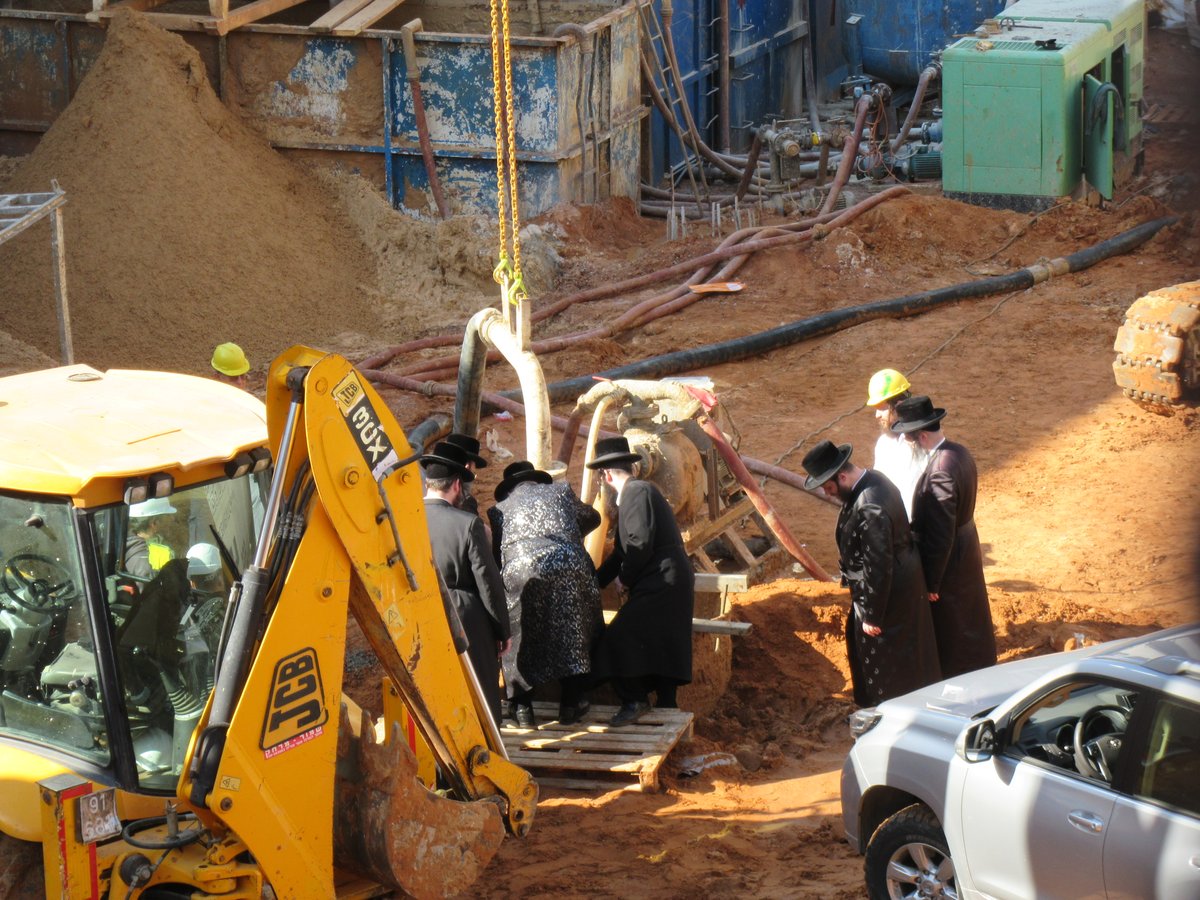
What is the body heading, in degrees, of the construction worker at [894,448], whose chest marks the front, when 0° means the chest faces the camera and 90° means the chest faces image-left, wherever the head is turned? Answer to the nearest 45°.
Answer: approximately 45°

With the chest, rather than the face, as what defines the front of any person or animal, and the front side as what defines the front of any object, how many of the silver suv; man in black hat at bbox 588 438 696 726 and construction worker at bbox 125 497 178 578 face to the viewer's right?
1

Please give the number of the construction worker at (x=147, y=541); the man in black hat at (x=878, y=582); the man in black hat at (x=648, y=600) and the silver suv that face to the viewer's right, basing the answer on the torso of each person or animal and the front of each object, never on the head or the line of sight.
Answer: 1

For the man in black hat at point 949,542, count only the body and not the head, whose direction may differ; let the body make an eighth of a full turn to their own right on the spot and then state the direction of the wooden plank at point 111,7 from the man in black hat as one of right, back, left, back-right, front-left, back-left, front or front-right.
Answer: front

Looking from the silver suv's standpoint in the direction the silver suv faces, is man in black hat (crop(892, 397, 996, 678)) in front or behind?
in front

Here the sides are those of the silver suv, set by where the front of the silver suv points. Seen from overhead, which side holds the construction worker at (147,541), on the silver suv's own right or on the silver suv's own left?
on the silver suv's own left

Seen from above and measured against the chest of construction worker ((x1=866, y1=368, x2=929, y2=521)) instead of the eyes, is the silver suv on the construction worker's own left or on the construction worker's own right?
on the construction worker's own left

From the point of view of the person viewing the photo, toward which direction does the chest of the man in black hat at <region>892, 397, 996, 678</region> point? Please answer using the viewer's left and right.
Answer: facing to the left of the viewer

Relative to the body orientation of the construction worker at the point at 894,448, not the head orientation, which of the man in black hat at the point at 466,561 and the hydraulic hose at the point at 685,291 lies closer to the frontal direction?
the man in black hat

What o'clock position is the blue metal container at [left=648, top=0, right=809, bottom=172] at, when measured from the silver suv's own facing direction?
The blue metal container is roughly at 1 o'clock from the silver suv.

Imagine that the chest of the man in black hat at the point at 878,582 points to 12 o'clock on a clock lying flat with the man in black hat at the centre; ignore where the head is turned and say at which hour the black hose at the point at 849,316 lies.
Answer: The black hose is roughly at 3 o'clock from the man in black hat.

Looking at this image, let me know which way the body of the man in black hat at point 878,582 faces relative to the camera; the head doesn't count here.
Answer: to the viewer's left

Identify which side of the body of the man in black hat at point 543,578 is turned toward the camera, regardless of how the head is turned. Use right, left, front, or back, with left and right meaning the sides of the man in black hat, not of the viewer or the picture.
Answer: back

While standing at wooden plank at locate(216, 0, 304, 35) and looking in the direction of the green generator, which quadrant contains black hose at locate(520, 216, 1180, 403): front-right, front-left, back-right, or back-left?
front-right
